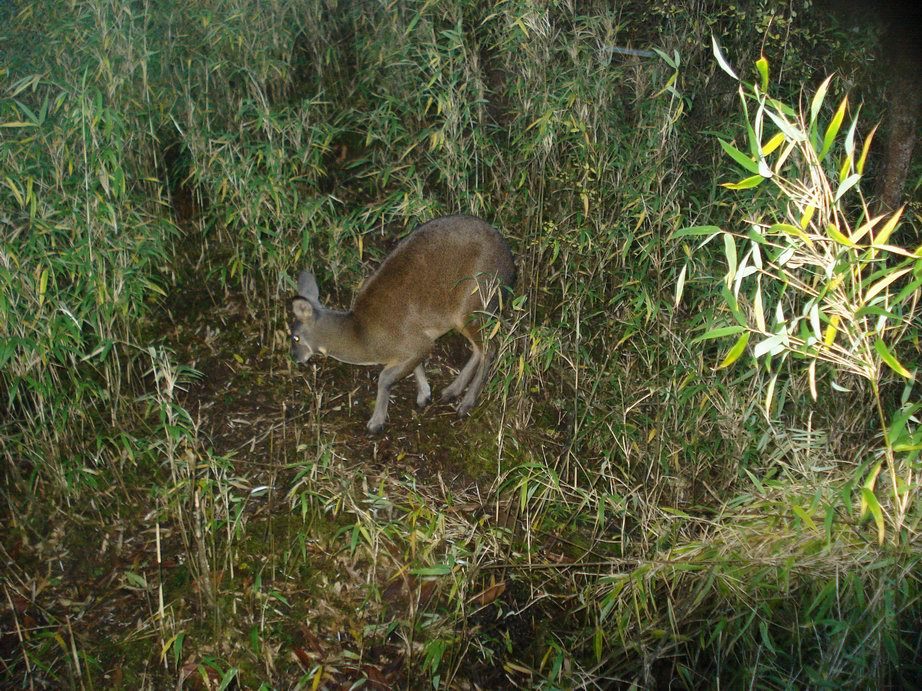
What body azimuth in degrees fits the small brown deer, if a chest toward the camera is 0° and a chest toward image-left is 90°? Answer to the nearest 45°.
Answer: approximately 90°
